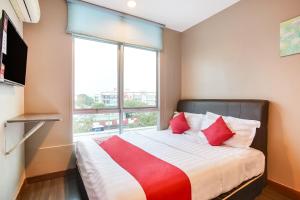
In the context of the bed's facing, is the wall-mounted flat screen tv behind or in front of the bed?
in front

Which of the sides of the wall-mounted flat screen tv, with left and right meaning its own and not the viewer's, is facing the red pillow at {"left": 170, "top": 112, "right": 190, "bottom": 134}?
front

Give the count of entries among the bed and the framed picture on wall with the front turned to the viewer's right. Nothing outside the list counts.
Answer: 0

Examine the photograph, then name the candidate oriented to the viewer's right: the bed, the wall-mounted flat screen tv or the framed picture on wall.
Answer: the wall-mounted flat screen tv

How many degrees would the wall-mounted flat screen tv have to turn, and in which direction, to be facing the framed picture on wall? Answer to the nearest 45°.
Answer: approximately 45° to its right

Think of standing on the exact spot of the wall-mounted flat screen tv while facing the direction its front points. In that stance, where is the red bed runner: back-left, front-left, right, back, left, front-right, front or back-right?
front-right

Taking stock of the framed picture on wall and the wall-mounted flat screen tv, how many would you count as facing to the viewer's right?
1

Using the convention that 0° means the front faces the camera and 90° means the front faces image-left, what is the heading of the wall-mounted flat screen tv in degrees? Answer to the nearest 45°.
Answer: approximately 270°

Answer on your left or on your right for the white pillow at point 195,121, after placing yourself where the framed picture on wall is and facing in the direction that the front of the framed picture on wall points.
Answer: on your right

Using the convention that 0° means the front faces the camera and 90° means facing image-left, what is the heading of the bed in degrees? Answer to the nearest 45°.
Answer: approximately 45°

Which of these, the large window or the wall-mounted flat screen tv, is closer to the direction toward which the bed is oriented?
the wall-mounted flat screen tv
